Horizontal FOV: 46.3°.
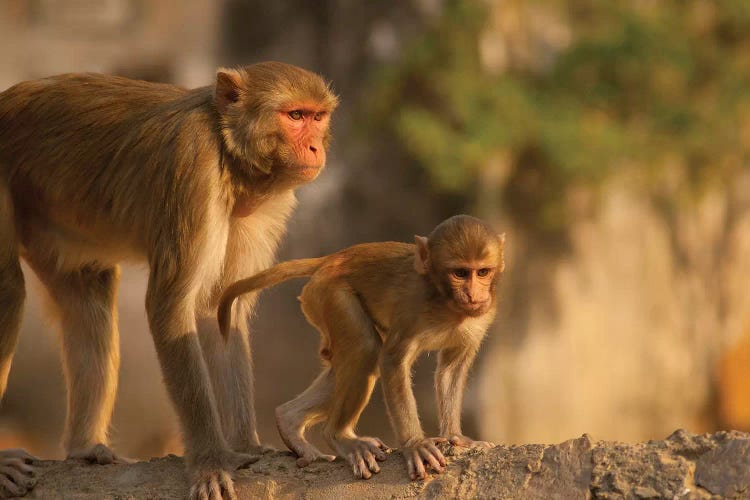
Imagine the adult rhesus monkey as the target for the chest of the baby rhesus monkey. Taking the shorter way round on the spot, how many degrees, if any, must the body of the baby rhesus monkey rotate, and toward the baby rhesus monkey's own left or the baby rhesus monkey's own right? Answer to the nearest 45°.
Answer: approximately 135° to the baby rhesus monkey's own right

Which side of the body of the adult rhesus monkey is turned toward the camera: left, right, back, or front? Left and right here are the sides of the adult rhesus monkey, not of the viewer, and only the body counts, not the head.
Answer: right

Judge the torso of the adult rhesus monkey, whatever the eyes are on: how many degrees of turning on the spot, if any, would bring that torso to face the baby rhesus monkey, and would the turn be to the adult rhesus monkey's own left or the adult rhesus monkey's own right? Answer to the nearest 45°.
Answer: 0° — it already faces it

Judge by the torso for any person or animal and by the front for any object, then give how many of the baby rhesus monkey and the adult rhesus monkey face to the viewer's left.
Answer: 0

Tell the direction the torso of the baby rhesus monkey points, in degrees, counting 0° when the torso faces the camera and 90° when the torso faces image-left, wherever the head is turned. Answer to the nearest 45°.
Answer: approximately 315°
